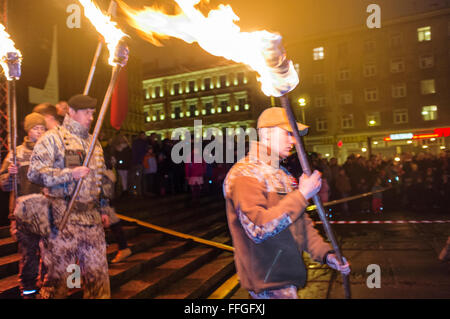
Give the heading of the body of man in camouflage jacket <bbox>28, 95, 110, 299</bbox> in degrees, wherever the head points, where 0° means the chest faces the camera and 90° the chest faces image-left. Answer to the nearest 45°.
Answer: approximately 315°

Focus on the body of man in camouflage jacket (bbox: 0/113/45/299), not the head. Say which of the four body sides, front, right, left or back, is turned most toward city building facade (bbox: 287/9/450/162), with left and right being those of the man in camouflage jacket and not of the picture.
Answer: left

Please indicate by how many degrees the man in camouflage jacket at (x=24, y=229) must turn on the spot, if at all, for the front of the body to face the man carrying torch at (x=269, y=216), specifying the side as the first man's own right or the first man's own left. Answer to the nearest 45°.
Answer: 0° — they already face them

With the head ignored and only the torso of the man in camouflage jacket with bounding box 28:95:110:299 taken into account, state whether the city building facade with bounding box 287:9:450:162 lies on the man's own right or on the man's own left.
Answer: on the man's own left
